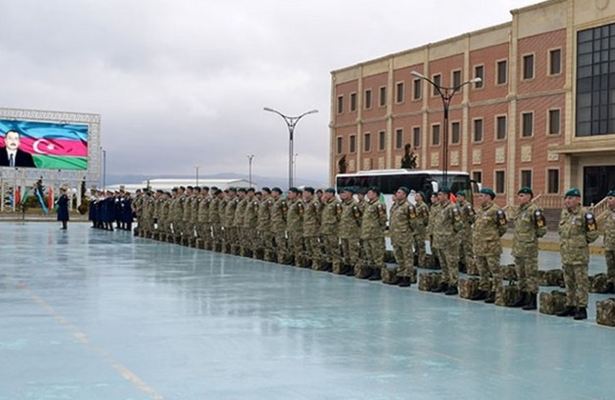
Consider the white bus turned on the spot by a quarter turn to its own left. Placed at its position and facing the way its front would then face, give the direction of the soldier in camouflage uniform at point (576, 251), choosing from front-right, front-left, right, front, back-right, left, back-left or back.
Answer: back-right

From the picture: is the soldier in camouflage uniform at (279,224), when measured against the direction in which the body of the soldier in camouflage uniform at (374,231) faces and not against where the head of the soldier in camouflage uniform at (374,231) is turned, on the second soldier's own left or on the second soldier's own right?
on the second soldier's own right

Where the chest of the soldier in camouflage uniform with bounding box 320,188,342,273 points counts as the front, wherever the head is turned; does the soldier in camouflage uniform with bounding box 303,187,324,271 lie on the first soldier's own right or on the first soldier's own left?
on the first soldier's own right

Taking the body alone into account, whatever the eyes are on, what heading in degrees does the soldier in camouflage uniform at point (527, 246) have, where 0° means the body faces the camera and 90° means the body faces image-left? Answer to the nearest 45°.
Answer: approximately 45°

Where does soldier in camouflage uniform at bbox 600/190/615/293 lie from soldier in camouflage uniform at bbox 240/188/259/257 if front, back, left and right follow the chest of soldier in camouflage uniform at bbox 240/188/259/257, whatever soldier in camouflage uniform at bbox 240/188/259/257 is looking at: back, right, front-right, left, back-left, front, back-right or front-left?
left

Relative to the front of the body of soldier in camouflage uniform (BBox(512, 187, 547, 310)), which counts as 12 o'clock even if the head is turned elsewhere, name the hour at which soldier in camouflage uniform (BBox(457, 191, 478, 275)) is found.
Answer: soldier in camouflage uniform (BBox(457, 191, 478, 275)) is roughly at 4 o'clock from soldier in camouflage uniform (BBox(512, 187, 547, 310)).

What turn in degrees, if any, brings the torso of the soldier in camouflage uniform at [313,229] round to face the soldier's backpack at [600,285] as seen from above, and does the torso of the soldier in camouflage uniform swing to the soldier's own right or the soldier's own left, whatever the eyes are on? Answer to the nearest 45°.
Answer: approximately 90° to the soldier's own left

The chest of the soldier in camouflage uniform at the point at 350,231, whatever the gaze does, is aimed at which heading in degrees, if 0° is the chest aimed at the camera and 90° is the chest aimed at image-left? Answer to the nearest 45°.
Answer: approximately 45°

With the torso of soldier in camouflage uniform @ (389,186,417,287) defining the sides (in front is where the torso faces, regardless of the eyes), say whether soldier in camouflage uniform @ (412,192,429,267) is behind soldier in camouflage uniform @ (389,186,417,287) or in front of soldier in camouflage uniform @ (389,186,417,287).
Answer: behind

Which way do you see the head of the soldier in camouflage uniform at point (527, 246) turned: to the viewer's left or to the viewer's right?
to the viewer's left
